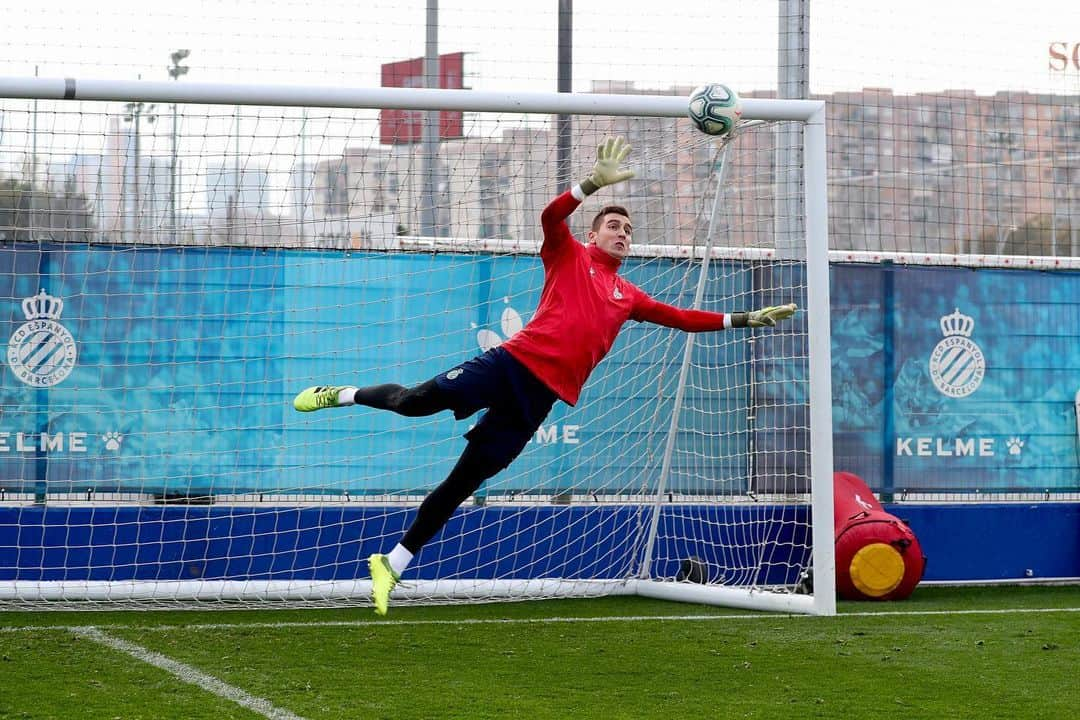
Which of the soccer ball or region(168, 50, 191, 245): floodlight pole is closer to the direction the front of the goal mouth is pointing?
the soccer ball

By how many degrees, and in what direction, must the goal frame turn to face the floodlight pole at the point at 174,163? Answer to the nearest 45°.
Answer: approximately 135° to its right

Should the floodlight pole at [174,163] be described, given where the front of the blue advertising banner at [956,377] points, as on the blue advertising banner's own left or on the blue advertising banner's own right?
on the blue advertising banner's own right

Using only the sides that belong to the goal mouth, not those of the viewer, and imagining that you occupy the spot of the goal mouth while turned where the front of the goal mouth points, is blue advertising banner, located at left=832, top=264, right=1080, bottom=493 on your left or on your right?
on your left

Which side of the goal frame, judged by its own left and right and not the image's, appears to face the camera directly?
front

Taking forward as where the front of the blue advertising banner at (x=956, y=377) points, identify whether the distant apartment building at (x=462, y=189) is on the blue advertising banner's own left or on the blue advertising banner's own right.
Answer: on the blue advertising banner's own right

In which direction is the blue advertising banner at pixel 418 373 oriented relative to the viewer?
toward the camera

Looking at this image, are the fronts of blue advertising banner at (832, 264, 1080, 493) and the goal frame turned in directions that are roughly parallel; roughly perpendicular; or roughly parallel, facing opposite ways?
roughly parallel

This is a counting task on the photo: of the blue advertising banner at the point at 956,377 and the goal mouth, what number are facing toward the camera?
2

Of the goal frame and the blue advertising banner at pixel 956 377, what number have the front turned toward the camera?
2

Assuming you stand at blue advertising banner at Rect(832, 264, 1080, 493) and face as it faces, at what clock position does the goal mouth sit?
The goal mouth is roughly at 2 o'clock from the blue advertising banner.
